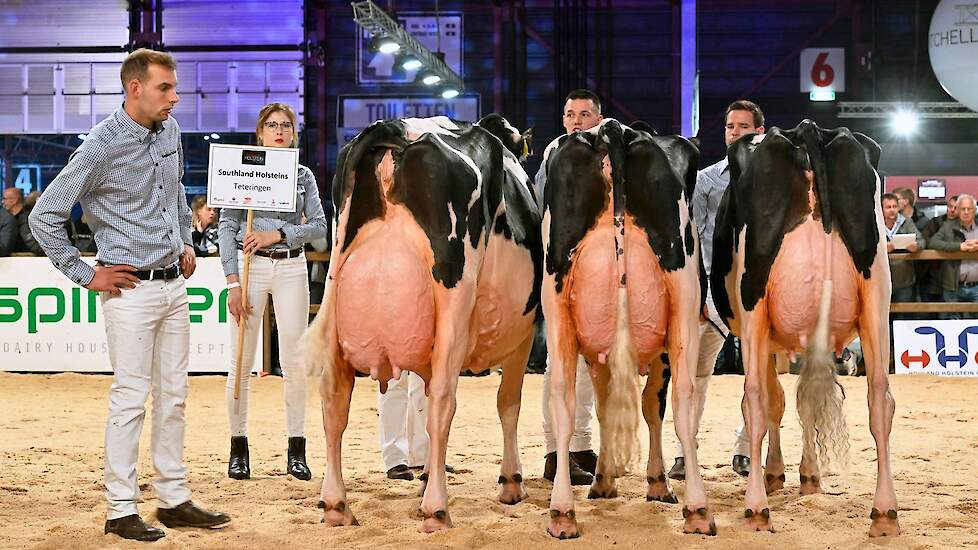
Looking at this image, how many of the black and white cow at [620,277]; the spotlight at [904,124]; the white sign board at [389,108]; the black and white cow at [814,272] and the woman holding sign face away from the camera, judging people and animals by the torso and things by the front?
2

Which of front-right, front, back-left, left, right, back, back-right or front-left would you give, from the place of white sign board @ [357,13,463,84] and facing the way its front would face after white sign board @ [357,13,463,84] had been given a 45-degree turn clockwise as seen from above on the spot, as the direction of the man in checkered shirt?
front-left

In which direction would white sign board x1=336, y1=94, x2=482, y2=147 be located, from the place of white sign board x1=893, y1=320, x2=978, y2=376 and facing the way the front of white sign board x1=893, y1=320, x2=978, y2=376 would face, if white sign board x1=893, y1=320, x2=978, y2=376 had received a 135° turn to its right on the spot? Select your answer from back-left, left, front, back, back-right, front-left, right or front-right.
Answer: front

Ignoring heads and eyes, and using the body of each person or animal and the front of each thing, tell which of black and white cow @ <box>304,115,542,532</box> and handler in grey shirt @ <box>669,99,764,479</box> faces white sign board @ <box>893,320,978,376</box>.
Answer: the black and white cow

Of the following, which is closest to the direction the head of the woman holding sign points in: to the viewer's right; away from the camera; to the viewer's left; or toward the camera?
toward the camera

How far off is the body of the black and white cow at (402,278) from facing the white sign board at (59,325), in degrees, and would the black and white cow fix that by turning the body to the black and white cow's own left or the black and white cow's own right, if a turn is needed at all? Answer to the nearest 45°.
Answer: approximately 90° to the black and white cow's own left

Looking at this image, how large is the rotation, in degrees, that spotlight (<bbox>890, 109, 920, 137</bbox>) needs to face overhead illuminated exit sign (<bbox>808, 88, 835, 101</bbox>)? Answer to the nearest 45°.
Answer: approximately 90° to its right

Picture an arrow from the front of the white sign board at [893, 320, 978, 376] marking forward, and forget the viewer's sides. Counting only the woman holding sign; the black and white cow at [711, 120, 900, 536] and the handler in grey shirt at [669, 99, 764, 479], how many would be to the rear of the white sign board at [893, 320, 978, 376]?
0

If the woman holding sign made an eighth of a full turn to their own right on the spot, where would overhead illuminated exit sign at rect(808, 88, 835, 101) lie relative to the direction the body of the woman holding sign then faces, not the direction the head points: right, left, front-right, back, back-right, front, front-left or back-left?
back

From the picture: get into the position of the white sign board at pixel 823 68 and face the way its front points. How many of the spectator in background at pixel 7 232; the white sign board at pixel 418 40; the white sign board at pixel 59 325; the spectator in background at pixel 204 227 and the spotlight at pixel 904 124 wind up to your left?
1

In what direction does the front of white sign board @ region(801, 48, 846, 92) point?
toward the camera

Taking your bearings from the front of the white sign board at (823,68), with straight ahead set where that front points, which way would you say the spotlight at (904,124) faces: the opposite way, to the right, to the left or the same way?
the same way

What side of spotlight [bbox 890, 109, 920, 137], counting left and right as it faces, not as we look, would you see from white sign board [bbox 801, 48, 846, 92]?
right

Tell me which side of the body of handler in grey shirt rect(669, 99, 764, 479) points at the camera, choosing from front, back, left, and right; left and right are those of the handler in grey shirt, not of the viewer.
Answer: front

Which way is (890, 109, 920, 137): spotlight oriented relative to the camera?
toward the camera

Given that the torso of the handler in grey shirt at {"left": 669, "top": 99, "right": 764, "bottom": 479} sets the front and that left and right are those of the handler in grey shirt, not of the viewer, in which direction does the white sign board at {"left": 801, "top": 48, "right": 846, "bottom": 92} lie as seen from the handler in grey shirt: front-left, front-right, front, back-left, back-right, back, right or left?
back

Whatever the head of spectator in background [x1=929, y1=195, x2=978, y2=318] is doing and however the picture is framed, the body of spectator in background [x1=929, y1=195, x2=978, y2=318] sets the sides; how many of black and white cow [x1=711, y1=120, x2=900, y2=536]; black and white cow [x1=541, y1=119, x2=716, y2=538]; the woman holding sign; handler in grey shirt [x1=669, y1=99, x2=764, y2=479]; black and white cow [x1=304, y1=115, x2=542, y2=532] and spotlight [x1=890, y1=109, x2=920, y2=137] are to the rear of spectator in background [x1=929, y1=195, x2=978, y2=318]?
1

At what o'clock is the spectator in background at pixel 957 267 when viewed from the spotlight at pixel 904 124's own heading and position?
The spectator in background is roughly at 12 o'clock from the spotlight.

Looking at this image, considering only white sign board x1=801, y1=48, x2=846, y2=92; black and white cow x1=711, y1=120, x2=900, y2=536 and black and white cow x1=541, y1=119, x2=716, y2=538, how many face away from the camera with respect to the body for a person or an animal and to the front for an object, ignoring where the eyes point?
2

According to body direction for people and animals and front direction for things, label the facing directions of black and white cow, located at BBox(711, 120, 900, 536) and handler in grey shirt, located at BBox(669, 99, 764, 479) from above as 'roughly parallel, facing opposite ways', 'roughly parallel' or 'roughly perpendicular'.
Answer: roughly parallel, facing opposite ways
